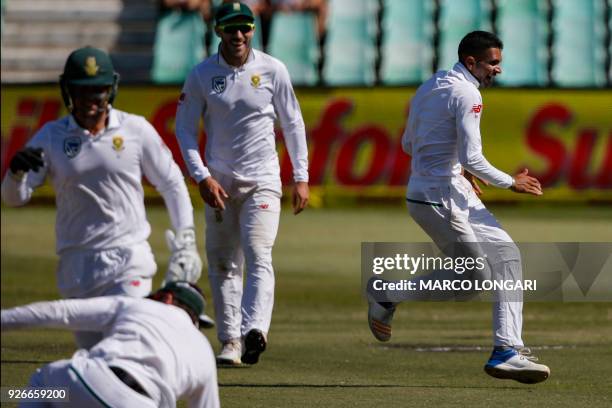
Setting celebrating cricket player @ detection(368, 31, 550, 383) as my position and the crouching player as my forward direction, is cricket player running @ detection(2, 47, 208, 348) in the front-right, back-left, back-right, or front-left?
front-right

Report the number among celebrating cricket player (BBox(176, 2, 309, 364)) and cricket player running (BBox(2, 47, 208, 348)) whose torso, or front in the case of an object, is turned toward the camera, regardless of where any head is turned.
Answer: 2

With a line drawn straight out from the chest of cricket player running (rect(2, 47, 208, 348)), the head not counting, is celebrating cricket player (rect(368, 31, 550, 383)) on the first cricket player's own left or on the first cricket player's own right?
on the first cricket player's own left

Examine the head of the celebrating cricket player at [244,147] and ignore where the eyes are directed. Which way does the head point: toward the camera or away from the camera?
toward the camera

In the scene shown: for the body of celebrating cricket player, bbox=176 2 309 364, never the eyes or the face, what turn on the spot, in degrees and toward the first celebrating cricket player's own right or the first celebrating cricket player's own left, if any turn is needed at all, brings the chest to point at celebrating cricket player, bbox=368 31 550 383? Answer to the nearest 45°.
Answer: approximately 45° to the first celebrating cricket player's own left

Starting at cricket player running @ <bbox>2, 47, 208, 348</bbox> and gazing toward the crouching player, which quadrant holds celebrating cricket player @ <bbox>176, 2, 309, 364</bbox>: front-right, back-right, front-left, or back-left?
back-left

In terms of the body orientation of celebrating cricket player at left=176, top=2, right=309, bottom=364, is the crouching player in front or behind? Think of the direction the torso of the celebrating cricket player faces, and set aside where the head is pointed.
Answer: in front

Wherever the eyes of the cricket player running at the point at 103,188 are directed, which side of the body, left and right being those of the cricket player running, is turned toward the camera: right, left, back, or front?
front

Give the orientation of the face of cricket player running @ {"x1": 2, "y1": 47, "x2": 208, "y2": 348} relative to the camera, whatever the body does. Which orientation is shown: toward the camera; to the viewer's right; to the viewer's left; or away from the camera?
toward the camera

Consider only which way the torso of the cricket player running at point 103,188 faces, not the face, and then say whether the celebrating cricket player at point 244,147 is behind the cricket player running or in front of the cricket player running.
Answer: behind

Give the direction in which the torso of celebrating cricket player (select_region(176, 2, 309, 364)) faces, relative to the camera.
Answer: toward the camera

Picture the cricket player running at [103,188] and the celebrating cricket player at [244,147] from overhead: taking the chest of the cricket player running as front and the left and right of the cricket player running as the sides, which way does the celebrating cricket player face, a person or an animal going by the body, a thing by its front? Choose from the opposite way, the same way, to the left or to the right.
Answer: the same way

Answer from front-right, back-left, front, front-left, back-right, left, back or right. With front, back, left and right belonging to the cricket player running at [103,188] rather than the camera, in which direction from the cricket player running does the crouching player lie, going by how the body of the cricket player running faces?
front
